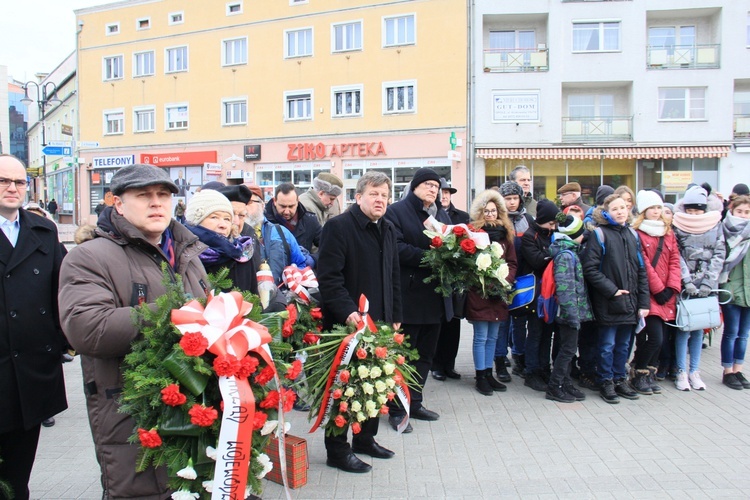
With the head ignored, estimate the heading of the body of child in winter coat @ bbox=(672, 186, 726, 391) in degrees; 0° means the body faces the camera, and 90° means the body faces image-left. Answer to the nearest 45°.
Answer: approximately 0°

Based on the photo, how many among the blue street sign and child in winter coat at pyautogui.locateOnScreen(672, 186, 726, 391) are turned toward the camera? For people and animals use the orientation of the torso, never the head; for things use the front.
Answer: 2

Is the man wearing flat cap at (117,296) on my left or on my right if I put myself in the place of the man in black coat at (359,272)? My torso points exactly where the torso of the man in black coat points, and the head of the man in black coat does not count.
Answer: on my right

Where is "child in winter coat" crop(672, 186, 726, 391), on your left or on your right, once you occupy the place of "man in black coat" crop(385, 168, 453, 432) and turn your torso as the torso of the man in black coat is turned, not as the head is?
on your left

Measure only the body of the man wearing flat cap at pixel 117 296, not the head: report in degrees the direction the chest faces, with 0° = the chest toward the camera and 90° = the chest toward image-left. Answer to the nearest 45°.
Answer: approximately 315°
